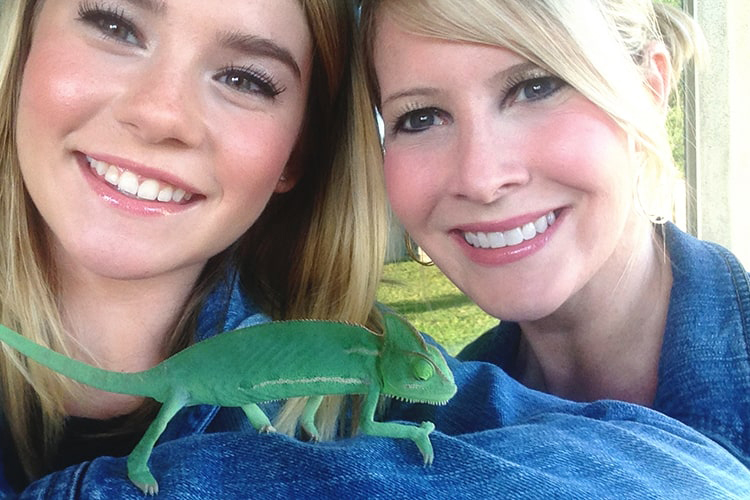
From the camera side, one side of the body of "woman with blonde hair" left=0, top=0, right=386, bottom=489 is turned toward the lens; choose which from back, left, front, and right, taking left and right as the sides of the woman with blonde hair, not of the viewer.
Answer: front

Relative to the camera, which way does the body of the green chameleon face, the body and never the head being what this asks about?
to the viewer's right
